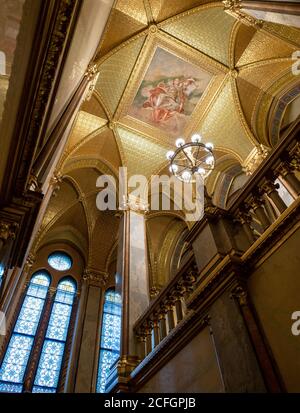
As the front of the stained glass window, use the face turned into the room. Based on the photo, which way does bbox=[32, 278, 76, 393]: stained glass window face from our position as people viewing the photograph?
facing the viewer and to the right of the viewer

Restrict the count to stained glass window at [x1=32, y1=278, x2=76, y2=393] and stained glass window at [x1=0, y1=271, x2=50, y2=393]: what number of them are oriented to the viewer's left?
0

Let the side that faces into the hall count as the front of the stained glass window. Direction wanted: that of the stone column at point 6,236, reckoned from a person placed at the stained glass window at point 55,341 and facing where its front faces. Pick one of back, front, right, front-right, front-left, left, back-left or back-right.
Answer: front-right

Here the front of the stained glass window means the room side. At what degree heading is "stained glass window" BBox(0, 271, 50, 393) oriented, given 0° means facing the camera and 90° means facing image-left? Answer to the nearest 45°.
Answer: approximately 315°
